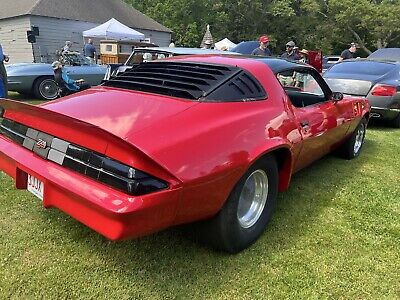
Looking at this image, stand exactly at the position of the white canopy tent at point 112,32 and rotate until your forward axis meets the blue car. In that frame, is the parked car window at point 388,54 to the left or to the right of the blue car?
left

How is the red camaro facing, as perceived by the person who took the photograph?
facing away from the viewer and to the right of the viewer

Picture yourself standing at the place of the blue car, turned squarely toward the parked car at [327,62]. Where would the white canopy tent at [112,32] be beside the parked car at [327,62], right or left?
left

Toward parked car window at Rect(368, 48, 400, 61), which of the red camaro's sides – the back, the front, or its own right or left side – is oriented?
front

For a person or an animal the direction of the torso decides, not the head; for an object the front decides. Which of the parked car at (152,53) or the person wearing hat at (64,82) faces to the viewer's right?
the person wearing hat

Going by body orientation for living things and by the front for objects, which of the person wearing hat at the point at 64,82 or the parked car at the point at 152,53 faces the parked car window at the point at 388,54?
the person wearing hat

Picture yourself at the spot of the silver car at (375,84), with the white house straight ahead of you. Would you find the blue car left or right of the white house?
left

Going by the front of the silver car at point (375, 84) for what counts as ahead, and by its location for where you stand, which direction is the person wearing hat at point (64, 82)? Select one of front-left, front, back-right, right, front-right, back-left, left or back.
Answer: back-left

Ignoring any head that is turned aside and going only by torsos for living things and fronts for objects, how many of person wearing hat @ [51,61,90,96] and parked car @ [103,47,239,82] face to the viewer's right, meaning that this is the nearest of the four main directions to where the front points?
1

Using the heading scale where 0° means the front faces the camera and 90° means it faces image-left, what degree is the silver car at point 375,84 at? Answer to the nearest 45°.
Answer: approximately 225°
